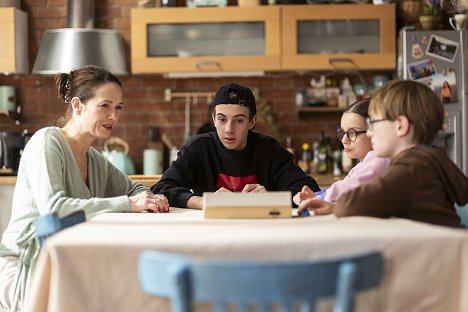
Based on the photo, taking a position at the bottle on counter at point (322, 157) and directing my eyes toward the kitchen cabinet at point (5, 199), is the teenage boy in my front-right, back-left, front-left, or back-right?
front-left

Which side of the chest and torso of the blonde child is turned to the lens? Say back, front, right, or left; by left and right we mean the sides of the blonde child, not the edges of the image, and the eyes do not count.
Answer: left

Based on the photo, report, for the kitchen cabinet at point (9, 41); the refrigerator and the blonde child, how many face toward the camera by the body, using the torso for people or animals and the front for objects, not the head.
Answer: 2

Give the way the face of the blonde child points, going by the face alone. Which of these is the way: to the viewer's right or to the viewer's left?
to the viewer's left

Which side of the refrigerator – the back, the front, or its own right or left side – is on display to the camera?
front

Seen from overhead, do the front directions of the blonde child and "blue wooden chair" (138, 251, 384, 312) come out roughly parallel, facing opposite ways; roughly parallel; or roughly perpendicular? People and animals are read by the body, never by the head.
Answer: roughly perpendicular

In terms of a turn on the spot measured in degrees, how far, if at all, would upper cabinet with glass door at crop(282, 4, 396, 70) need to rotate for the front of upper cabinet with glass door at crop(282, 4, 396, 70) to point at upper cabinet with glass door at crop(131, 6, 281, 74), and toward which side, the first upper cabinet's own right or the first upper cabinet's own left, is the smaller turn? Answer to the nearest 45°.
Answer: approximately 90° to the first upper cabinet's own right

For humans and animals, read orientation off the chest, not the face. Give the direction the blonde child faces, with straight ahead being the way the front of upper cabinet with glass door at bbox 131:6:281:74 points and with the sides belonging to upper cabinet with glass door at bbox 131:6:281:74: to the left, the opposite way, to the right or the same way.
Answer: to the right

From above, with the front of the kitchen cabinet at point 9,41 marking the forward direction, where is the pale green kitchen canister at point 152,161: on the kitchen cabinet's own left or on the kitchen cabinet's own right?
on the kitchen cabinet's own left

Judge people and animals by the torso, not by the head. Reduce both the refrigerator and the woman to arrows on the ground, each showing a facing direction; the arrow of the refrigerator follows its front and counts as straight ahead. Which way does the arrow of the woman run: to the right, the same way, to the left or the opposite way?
to the left

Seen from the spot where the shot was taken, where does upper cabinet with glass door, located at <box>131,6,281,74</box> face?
facing the viewer

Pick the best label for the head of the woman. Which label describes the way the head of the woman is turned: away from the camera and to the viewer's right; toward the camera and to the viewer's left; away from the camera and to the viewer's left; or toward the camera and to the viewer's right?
toward the camera and to the viewer's right

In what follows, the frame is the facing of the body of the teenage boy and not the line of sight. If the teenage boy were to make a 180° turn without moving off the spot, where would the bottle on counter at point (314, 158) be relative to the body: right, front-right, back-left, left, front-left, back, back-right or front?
front

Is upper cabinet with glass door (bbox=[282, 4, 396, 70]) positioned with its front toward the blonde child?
yes

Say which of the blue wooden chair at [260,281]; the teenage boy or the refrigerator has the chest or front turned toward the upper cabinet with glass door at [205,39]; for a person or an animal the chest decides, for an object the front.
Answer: the blue wooden chair

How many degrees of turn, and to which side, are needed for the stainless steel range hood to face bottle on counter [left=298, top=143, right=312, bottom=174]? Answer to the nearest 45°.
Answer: approximately 90° to its left
